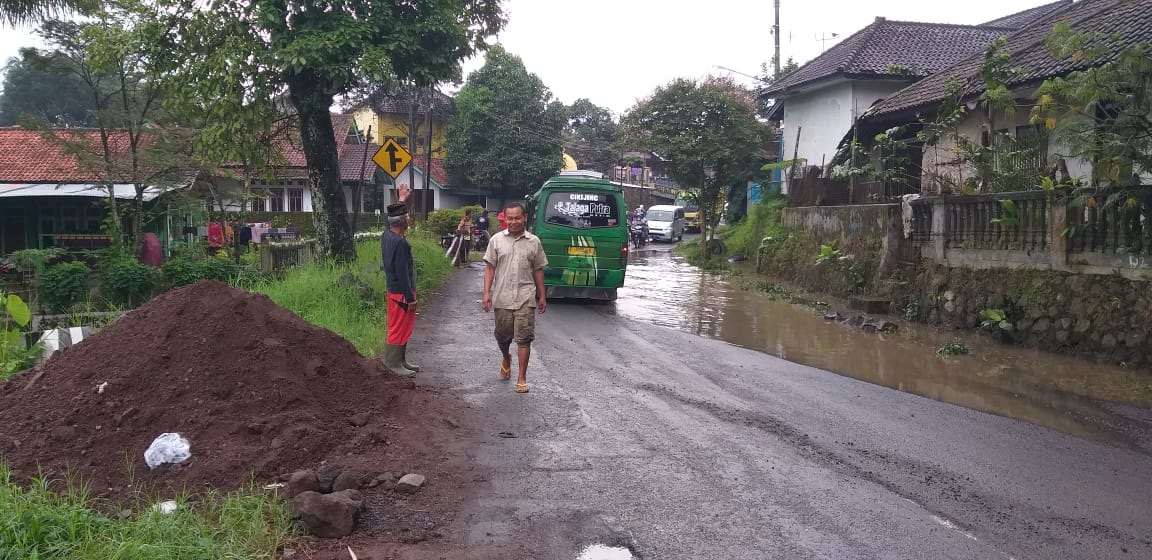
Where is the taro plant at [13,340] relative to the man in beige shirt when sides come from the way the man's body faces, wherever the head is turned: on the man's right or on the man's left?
on the man's right

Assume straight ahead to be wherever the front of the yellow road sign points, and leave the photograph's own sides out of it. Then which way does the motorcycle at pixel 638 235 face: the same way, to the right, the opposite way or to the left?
the same way

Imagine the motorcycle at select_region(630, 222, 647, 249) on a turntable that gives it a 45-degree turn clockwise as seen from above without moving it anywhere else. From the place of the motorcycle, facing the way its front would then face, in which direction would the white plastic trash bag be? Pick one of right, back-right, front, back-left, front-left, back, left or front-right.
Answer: front-left

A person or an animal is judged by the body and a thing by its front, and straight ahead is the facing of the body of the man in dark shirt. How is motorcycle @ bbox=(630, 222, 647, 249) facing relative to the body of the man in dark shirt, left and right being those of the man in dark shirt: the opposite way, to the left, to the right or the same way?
to the right

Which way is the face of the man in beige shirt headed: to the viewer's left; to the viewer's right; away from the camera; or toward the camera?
toward the camera

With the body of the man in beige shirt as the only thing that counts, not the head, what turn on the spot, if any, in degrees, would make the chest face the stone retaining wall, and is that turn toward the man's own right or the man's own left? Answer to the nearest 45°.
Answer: approximately 90° to the man's own left

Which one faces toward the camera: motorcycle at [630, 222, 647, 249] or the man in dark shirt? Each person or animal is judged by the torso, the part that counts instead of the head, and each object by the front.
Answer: the motorcycle

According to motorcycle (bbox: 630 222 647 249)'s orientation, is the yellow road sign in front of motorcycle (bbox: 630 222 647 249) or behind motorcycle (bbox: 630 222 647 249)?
in front

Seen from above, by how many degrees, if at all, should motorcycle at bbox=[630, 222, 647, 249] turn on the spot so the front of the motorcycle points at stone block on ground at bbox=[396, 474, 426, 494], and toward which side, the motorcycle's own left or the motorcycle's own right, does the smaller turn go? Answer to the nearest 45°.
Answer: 0° — it already faces it

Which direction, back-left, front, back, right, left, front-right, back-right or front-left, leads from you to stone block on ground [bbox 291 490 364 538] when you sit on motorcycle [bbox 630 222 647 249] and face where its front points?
front

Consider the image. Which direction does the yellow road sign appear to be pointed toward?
toward the camera

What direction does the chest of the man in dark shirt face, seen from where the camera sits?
to the viewer's right

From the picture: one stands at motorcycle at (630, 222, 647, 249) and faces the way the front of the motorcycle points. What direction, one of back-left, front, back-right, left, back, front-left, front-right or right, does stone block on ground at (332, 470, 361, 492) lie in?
front

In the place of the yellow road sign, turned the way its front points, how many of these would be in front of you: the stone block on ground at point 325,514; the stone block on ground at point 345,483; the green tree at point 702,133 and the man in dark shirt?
3

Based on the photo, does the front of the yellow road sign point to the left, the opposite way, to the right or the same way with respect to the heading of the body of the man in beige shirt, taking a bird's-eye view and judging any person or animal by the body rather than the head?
the same way
